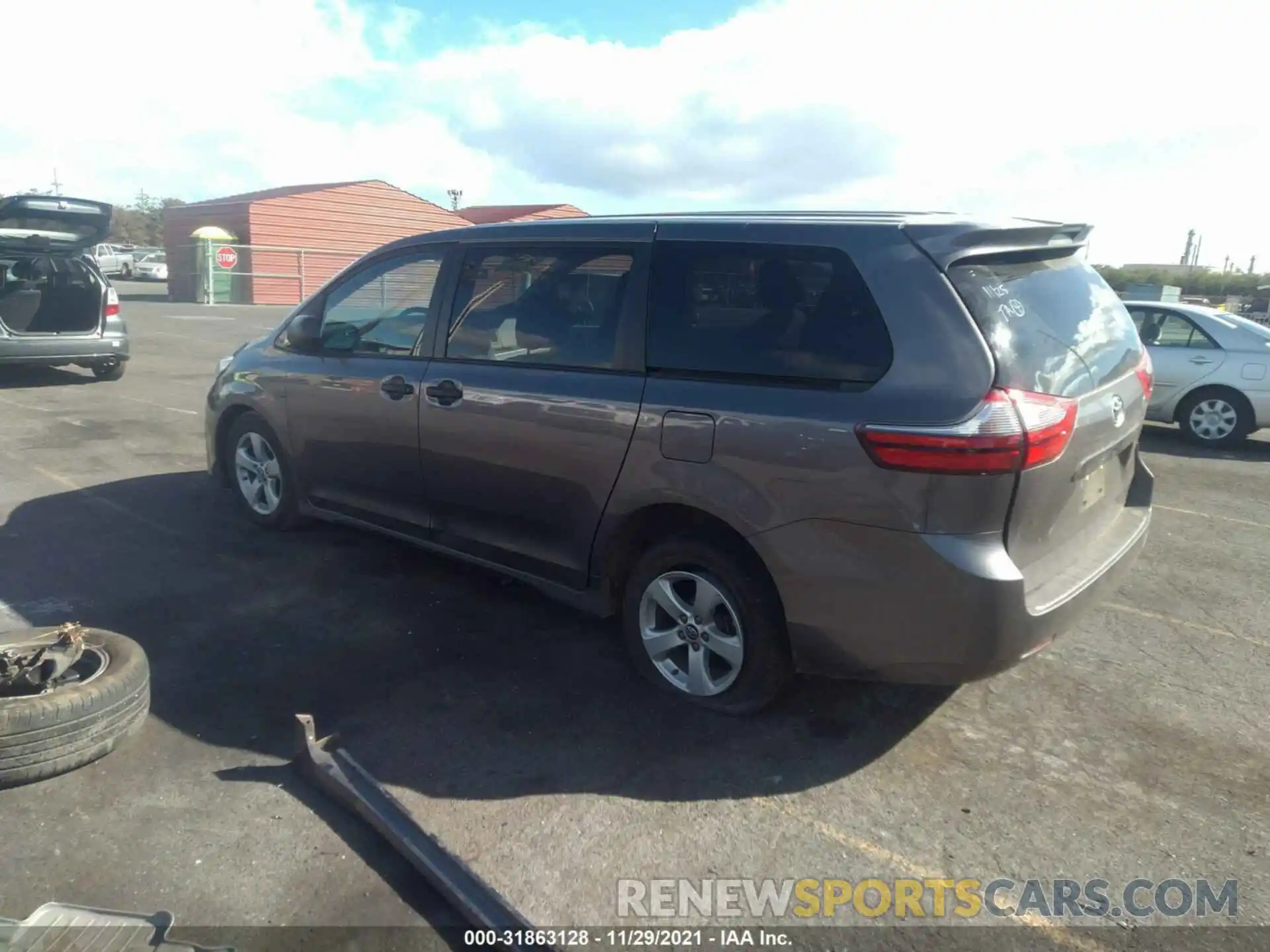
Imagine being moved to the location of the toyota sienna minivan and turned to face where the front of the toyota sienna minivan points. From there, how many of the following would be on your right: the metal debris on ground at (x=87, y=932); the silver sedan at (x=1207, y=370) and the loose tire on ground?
1

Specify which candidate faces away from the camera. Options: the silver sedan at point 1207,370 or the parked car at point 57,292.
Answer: the parked car

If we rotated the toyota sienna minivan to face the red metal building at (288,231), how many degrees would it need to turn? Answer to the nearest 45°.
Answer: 0° — it already faces it

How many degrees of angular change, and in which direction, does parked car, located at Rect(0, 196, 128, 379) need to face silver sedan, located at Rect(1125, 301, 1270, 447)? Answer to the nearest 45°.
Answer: approximately 135° to its right

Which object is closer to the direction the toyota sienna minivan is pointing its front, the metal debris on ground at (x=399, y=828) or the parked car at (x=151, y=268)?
the parked car

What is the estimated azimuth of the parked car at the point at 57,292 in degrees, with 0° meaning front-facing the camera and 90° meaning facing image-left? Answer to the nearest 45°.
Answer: approximately 180°

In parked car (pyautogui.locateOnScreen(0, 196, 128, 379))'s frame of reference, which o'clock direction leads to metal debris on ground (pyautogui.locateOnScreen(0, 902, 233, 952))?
The metal debris on ground is roughly at 6 o'clock from the parked car.

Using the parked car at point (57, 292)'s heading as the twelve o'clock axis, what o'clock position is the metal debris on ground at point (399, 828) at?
The metal debris on ground is roughly at 6 o'clock from the parked car.
